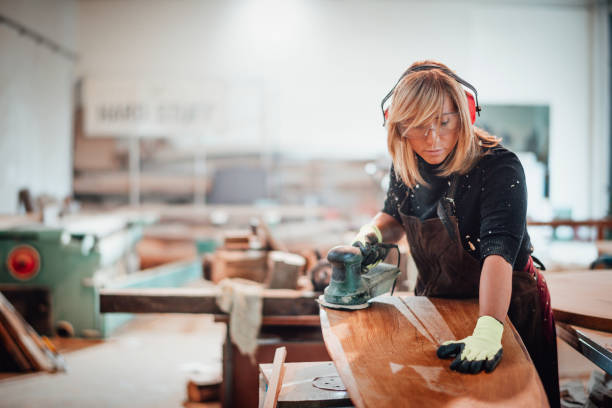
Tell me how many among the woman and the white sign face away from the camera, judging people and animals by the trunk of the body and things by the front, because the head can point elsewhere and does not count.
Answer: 0

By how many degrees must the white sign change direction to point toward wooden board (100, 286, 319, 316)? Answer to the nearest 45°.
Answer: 0° — it already faces it

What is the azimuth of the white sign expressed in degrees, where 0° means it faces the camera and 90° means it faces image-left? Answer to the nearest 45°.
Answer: approximately 0°

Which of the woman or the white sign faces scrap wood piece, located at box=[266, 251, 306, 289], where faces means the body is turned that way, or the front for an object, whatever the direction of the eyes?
the white sign

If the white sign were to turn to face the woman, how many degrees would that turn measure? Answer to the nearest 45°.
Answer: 0° — it already faces them

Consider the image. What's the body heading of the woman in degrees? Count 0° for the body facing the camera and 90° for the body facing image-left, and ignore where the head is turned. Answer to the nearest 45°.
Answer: approximately 45°

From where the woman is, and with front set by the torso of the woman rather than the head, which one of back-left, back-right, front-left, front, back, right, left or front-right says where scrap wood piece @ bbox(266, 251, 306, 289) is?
right

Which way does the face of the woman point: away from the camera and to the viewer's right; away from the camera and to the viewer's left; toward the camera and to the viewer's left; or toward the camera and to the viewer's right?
toward the camera and to the viewer's left

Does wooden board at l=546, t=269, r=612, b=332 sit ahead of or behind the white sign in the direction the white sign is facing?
ahead

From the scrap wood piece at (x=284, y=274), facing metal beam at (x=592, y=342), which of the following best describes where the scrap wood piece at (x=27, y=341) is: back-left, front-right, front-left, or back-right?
back-right

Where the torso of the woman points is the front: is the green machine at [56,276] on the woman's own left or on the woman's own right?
on the woman's own right

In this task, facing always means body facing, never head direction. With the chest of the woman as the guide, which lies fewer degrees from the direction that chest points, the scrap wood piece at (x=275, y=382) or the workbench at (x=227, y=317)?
the scrap wood piece
